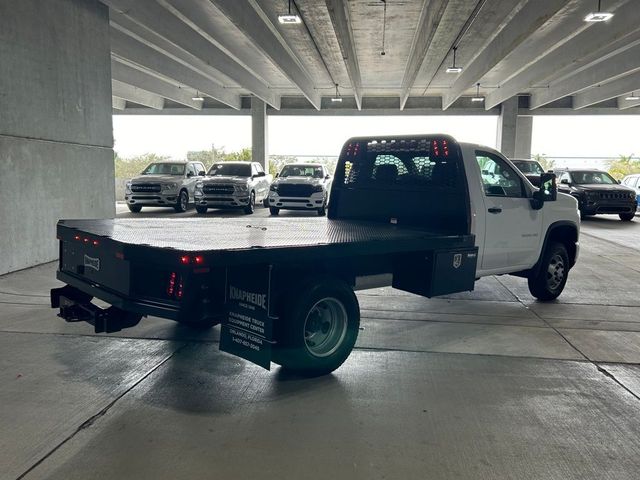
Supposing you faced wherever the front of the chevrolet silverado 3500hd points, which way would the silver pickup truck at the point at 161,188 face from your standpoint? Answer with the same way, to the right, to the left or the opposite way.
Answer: the opposite way

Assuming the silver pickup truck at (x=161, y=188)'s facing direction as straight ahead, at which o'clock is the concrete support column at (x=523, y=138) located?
The concrete support column is roughly at 7 o'clock from the silver pickup truck.

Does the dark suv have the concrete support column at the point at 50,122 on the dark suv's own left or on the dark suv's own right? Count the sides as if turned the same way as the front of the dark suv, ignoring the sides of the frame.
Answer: on the dark suv's own right

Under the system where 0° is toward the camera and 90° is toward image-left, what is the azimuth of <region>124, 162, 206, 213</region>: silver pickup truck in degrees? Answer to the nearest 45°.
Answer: approximately 45°

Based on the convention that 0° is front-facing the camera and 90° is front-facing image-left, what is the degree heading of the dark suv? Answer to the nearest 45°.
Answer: approximately 315°

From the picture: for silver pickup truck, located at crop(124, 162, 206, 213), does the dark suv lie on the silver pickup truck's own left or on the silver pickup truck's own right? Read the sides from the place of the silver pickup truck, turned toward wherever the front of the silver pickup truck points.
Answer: on the silver pickup truck's own left

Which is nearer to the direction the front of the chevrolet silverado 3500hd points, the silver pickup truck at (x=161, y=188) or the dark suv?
the dark suv

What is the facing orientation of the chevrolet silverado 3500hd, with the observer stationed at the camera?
facing away from the viewer and to the right of the viewer

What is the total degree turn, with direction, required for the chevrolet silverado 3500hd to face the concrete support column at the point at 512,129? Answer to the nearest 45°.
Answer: approximately 45° to its left

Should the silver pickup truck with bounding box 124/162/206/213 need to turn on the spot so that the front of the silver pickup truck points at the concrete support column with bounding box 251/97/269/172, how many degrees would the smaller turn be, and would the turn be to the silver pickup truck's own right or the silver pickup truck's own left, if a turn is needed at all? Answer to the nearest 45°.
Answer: approximately 180°
